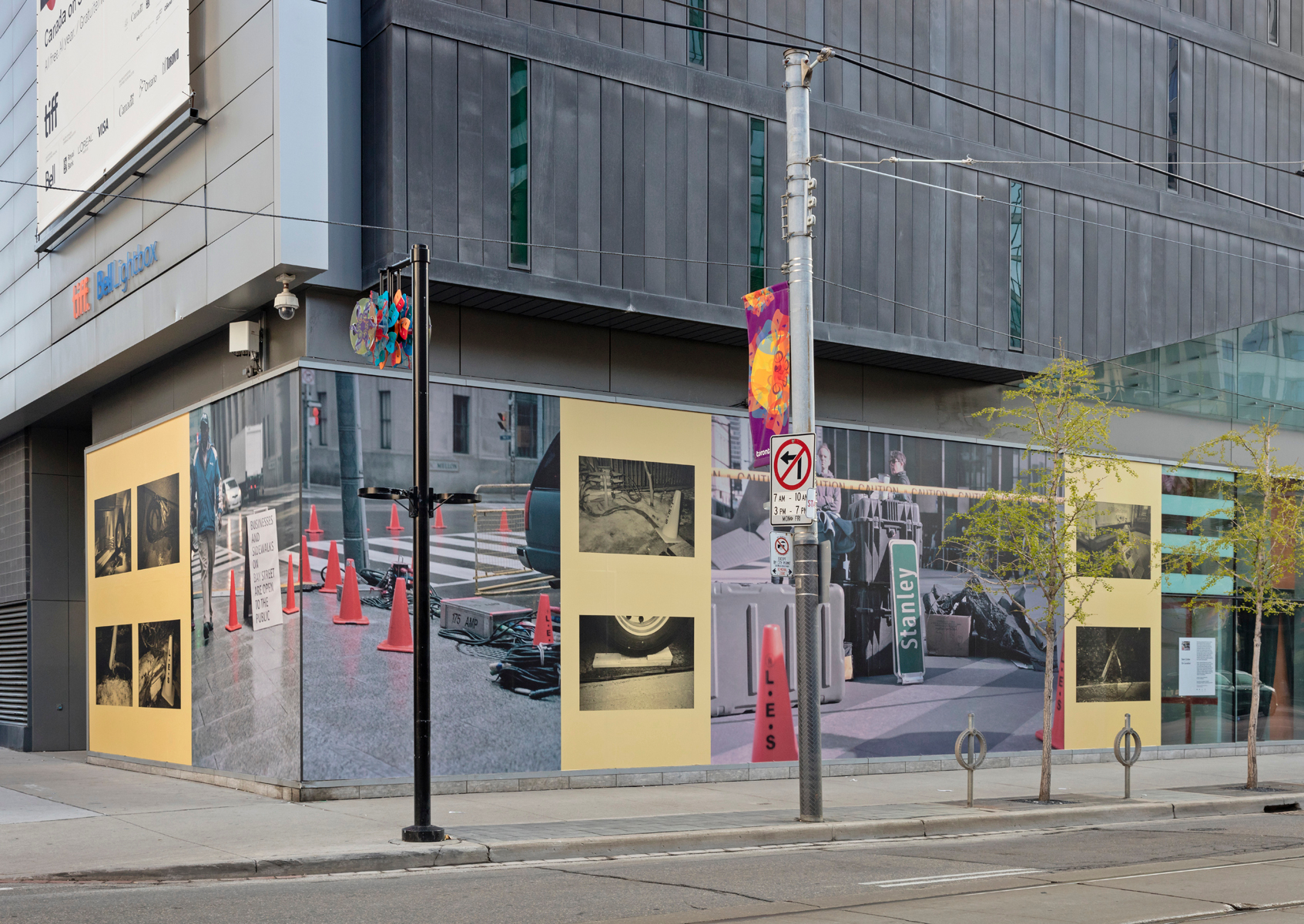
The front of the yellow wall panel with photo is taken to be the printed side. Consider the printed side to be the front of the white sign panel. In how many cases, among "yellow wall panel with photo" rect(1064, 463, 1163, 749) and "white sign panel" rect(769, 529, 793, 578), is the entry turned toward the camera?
2

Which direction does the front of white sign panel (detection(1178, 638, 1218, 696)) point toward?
toward the camera

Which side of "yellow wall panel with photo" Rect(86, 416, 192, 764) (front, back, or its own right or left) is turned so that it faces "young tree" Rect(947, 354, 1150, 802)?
left

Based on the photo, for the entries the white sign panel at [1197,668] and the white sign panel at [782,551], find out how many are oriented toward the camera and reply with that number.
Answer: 2

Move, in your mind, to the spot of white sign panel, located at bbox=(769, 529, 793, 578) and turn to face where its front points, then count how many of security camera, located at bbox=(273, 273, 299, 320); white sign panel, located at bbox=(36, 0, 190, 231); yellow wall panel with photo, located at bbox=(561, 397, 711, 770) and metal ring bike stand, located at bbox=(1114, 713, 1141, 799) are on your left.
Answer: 1

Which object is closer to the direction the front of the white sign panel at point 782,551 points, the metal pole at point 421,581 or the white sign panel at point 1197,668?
the metal pole

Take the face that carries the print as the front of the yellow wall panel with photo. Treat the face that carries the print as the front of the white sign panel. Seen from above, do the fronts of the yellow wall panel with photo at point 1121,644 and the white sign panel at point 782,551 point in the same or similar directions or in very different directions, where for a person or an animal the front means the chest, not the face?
same or similar directions

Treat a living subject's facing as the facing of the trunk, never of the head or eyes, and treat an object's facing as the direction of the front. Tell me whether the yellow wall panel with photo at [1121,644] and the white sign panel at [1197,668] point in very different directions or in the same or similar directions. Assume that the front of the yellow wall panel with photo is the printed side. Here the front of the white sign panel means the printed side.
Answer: same or similar directions

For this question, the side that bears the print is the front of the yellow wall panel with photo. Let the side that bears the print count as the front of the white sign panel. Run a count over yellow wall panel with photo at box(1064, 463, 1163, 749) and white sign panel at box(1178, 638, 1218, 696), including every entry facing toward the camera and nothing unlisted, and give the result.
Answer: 2

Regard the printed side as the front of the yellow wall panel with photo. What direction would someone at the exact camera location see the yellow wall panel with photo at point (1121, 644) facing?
facing the viewer

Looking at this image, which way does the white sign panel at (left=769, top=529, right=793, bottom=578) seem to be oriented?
toward the camera

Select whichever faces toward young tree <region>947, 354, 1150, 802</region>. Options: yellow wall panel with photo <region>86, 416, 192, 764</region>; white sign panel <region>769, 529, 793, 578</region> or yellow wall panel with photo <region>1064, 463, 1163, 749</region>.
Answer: yellow wall panel with photo <region>1064, 463, 1163, 749</region>
